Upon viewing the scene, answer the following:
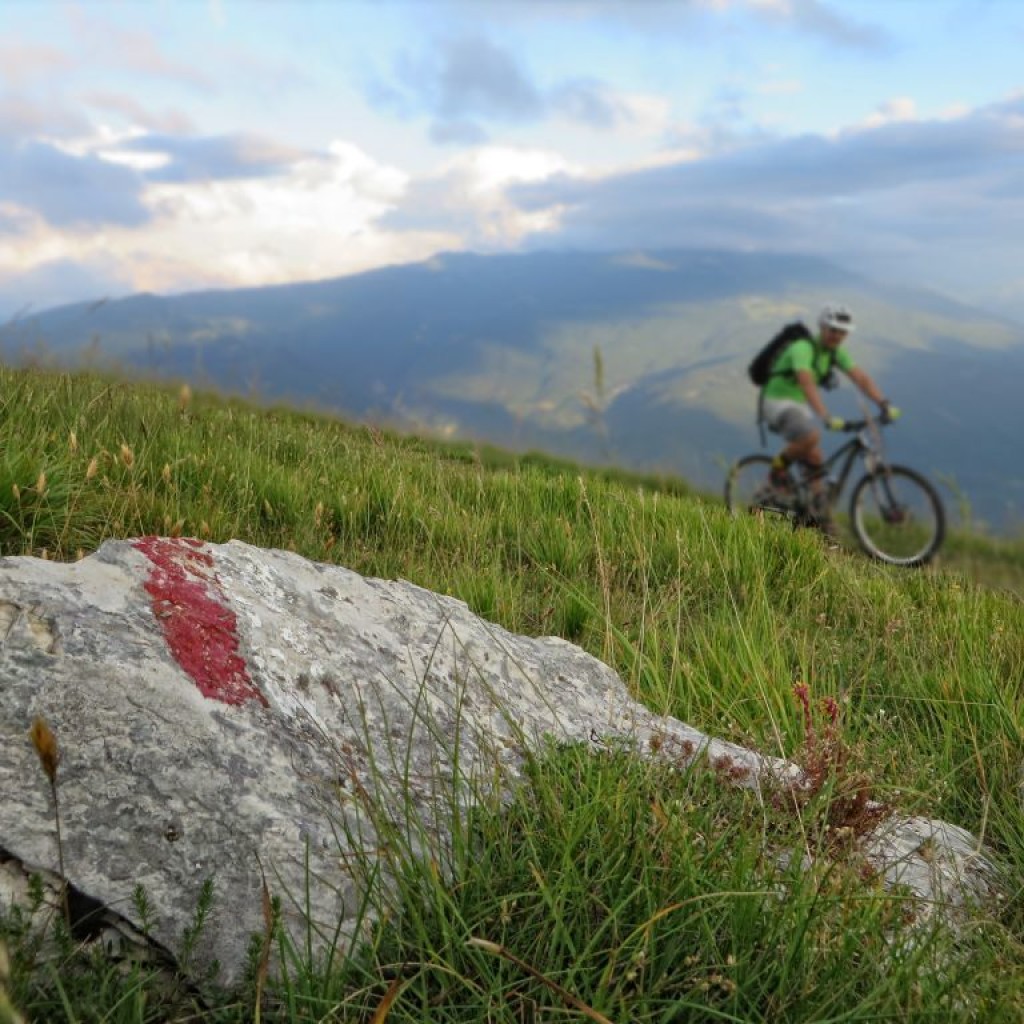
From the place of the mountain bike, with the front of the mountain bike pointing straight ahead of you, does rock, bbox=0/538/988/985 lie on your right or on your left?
on your right

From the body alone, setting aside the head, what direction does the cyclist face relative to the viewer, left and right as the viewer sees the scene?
facing the viewer and to the right of the viewer

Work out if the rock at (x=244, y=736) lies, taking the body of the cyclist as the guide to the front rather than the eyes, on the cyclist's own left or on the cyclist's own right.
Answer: on the cyclist's own right

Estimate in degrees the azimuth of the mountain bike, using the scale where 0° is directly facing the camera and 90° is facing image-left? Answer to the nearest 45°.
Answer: approximately 315°
